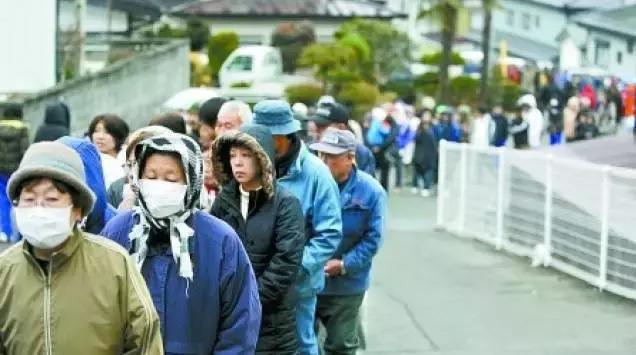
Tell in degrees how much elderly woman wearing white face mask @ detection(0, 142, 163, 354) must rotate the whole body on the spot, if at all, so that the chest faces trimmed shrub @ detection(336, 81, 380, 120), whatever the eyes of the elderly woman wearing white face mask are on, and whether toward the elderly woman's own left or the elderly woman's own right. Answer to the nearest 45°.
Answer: approximately 135° to the elderly woman's own right

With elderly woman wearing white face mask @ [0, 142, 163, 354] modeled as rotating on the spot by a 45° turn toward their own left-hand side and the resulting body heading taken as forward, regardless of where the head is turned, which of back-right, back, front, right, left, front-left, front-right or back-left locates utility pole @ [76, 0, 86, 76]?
back

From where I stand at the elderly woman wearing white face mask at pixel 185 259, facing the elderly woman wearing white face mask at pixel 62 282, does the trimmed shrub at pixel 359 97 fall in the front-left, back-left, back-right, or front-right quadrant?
back-right

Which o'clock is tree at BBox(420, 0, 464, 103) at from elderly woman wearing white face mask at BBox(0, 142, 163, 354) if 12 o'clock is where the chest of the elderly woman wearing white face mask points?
The tree is roughly at 7 o'clock from the elderly woman wearing white face mask.

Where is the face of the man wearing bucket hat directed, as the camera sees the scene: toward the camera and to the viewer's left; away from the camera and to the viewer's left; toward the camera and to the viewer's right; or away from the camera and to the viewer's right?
toward the camera and to the viewer's left

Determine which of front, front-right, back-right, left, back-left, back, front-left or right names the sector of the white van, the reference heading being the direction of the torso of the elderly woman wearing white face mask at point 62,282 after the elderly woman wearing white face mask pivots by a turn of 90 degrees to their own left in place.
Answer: back-left

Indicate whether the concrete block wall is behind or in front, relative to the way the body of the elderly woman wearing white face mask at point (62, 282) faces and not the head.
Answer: behind

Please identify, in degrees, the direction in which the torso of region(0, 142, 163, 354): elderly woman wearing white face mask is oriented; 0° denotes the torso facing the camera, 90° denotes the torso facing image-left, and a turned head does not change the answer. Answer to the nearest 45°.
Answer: approximately 45°

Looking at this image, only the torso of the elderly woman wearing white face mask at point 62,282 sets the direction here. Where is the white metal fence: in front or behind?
behind

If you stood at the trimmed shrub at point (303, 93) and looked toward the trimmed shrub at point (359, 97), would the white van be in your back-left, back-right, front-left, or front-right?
back-left
